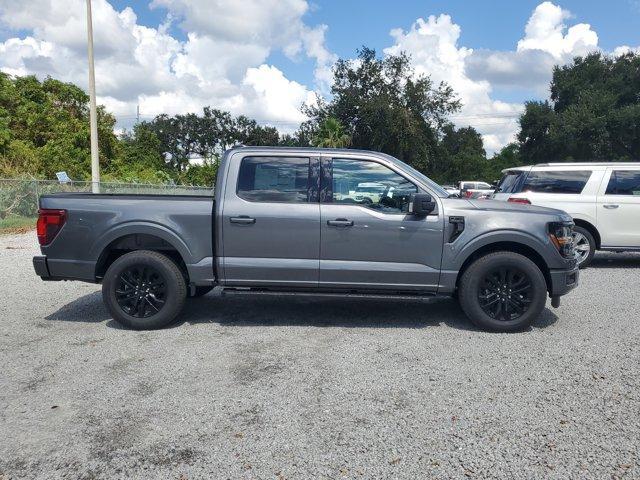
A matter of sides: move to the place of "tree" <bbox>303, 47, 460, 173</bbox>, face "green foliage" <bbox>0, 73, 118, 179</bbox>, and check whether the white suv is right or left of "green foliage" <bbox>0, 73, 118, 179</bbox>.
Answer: left

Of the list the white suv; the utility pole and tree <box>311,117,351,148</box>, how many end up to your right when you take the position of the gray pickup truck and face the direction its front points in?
0

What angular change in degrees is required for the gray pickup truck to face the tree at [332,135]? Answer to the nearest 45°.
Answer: approximately 90° to its left

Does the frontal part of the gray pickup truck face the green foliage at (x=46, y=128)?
no

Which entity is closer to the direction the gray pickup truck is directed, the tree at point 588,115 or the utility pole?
the tree

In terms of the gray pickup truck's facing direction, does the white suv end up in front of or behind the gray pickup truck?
in front

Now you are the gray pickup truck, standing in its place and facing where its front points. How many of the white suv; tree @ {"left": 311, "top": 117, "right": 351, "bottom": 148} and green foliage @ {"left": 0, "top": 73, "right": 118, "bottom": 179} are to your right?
0

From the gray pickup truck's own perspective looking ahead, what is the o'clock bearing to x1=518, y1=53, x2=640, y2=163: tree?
The tree is roughly at 10 o'clock from the gray pickup truck.

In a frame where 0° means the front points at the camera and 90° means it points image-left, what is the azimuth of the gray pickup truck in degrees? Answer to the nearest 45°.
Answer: approximately 270°

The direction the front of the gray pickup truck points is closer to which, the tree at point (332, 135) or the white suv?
the white suv

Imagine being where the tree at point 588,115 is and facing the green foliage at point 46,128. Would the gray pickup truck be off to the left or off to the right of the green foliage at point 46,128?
left

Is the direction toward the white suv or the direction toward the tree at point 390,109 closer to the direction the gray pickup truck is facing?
the white suv

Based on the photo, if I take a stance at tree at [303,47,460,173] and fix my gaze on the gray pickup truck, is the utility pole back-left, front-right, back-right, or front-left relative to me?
front-right

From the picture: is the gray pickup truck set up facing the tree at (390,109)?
no

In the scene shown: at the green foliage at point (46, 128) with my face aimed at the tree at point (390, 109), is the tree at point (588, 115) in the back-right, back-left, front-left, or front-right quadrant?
front-right

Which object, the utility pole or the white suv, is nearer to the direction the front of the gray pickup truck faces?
the white suv
